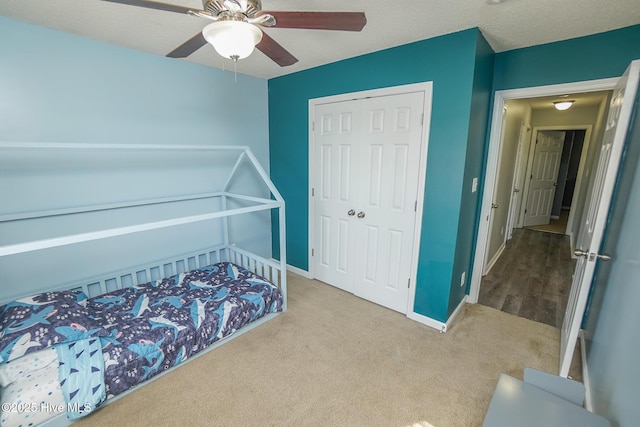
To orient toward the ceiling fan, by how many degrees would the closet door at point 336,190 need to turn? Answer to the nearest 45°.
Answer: approximately 45° to its left

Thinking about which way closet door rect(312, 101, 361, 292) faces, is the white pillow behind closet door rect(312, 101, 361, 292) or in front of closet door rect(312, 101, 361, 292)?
in front

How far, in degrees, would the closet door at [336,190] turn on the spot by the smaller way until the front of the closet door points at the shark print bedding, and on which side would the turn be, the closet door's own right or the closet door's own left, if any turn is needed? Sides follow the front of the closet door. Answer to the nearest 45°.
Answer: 0° — it already faces it

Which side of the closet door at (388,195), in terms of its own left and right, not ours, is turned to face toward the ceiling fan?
front

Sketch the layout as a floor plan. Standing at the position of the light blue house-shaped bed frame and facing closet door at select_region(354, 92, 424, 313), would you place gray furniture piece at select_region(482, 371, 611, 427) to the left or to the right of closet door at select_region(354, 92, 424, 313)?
right

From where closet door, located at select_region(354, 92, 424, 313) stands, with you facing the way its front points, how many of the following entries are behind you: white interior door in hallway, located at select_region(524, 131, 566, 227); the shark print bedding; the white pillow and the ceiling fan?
1

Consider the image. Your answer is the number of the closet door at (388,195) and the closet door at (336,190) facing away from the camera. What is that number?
0

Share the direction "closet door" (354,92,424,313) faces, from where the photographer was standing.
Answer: facing the viewer and to the left of the viewer

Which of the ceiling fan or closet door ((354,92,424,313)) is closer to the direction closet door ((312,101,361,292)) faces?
the ceiling fan

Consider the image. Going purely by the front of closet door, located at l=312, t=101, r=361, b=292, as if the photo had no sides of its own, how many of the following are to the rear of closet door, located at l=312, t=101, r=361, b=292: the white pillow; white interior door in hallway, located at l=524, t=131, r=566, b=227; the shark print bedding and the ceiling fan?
1

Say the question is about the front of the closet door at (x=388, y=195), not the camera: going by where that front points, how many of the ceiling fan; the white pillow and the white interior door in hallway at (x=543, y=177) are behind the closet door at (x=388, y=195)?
1

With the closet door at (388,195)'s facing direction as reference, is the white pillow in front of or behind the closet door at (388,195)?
in front
